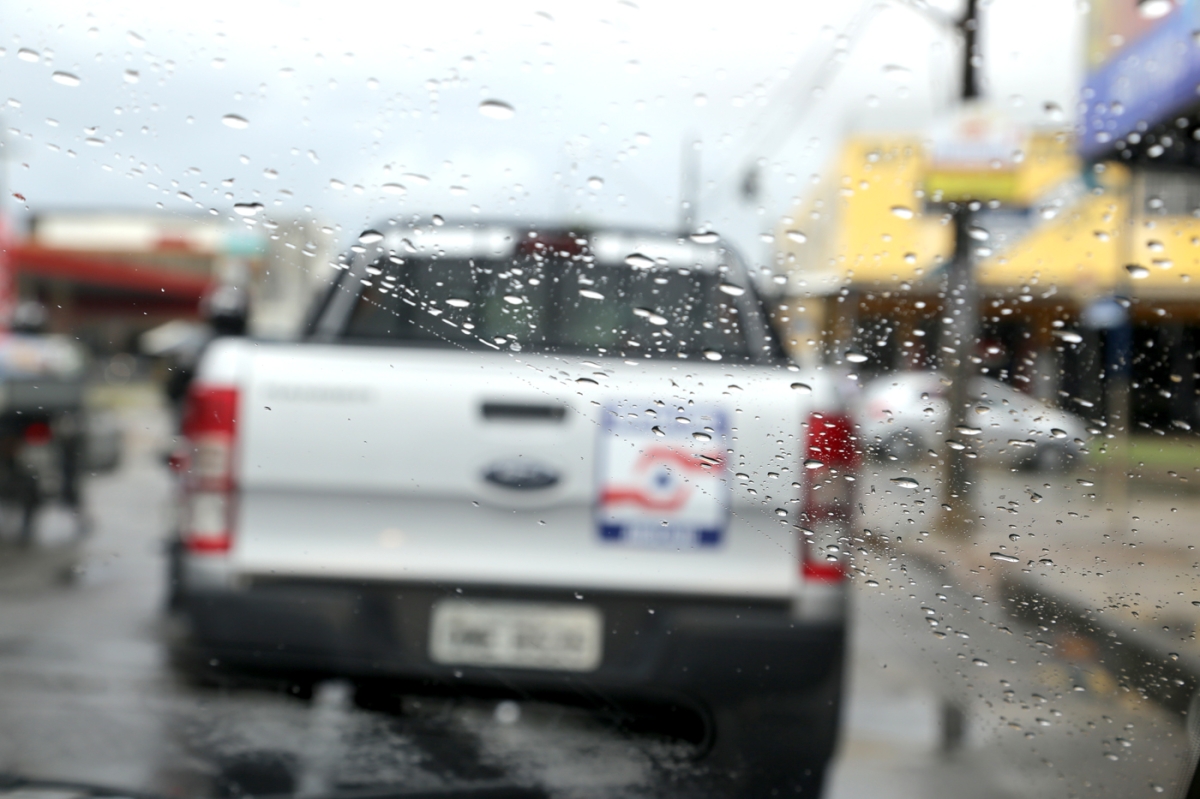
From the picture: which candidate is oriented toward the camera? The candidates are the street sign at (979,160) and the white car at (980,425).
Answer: the street sign

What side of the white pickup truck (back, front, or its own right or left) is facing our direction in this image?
back

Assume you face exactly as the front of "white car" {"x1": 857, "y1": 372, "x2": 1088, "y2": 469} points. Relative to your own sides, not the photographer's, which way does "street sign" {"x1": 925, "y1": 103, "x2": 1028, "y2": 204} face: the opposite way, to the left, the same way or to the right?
to the right

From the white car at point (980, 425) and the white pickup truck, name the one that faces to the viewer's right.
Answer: the white car

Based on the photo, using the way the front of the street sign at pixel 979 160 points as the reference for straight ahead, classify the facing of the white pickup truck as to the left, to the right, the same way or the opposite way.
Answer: the opposite way

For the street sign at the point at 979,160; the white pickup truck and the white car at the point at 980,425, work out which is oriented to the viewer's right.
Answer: the white car

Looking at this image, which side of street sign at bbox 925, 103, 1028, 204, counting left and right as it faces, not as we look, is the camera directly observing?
front

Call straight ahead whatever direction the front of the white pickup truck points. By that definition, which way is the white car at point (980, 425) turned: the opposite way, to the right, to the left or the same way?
to the right

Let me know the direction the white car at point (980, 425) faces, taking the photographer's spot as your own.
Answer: facing to the right of the viewer

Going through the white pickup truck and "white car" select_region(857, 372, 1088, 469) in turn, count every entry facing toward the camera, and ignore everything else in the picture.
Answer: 0

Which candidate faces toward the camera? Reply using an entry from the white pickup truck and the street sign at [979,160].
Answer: the street sign

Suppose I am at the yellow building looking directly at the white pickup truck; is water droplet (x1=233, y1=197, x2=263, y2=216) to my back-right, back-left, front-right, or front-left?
front-left
